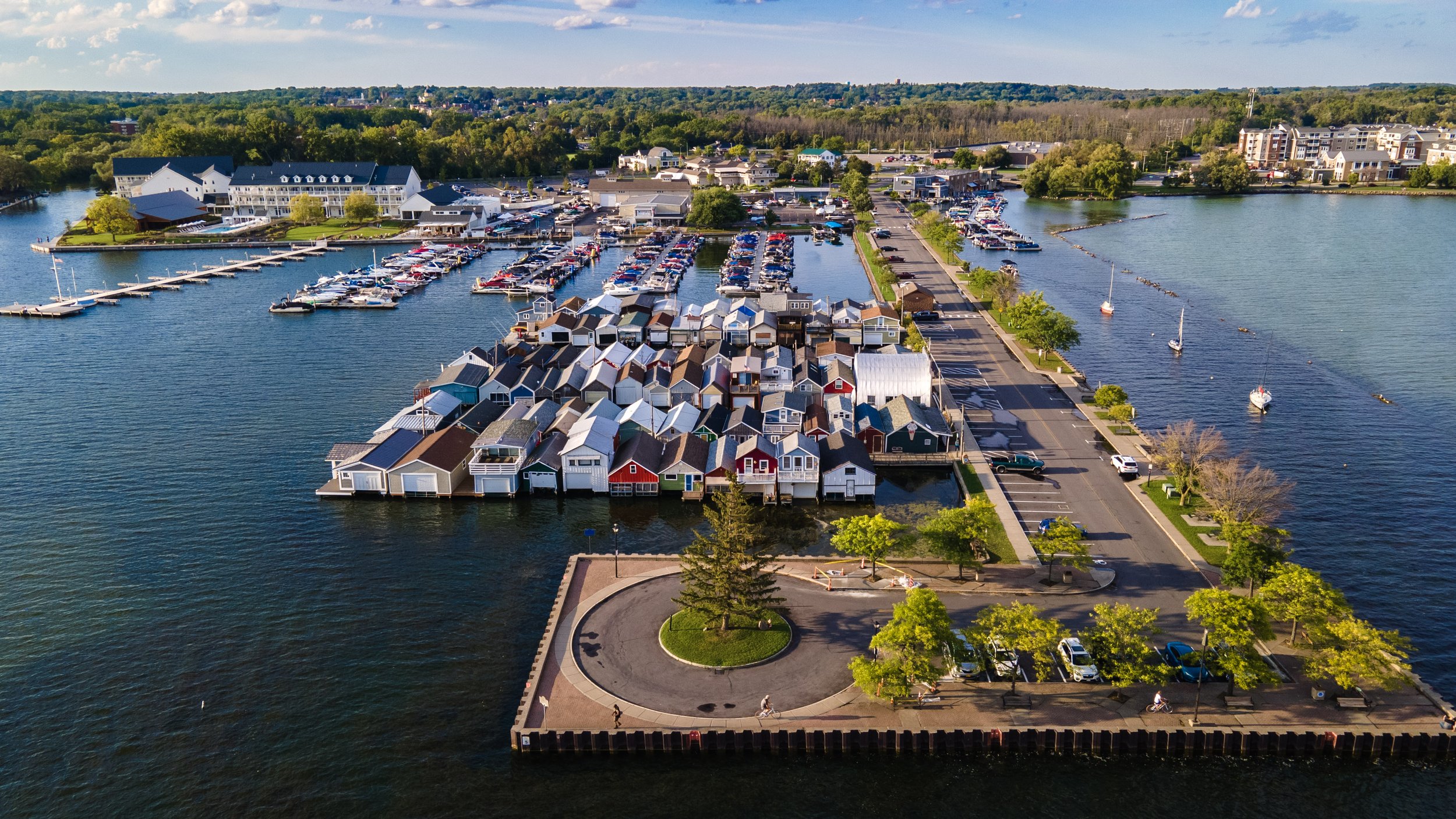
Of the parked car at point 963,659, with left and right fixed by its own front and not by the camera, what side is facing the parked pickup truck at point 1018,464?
back

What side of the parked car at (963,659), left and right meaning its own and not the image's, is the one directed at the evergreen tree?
right

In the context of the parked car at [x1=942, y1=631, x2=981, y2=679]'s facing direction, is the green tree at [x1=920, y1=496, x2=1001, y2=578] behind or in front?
behind

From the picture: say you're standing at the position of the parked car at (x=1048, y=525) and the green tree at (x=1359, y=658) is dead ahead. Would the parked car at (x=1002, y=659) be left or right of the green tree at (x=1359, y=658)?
right

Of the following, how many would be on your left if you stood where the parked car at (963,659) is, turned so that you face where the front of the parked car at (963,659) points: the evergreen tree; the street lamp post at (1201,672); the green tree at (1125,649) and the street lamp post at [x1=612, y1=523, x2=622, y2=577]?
2

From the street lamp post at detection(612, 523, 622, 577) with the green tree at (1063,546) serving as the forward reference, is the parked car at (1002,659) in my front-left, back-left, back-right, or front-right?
front-right

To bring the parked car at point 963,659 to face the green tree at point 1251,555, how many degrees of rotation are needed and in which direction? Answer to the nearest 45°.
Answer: approximately 135° to its left

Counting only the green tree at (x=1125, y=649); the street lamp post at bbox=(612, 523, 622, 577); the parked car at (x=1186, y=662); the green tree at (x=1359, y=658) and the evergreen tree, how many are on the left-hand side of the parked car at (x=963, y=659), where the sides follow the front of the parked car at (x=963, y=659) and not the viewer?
3

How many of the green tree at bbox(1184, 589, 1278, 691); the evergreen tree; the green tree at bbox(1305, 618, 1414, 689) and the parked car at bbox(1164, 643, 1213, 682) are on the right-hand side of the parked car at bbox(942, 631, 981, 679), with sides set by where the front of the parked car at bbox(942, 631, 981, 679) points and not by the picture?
1

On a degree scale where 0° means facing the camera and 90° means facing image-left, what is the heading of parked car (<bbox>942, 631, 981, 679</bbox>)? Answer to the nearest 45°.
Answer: approximately 0°

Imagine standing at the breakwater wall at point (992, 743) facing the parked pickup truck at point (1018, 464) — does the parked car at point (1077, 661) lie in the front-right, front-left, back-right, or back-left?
front-right

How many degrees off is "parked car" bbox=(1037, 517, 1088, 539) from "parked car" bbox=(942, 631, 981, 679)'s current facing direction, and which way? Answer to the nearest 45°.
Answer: approximately 180°

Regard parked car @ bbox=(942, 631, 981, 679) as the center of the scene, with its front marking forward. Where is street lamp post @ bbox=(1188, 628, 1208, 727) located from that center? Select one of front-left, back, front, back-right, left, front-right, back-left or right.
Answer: left

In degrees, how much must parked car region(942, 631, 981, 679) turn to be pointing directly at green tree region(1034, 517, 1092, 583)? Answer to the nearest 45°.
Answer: approximately 135° to its left
